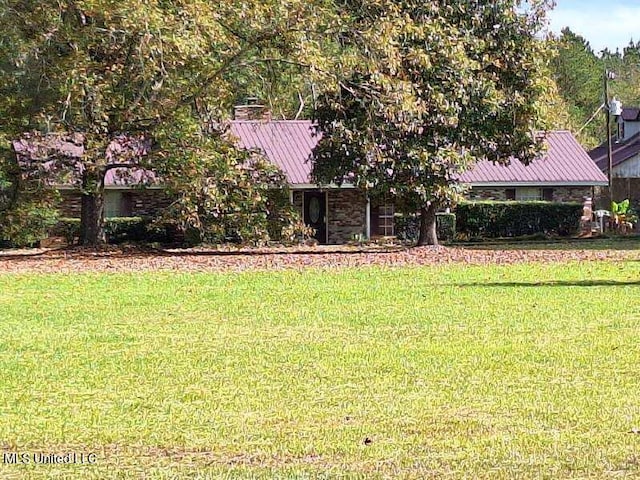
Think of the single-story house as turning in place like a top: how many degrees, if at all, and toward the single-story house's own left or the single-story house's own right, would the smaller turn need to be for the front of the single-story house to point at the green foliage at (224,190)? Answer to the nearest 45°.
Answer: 0° — it already faces it

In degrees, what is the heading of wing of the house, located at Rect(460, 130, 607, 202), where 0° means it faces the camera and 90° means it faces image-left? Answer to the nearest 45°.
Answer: approximately 0°

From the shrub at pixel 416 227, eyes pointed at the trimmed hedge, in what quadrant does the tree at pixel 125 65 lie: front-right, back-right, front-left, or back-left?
back-right

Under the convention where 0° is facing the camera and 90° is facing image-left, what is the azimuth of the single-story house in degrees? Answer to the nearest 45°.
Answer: approximately 0°

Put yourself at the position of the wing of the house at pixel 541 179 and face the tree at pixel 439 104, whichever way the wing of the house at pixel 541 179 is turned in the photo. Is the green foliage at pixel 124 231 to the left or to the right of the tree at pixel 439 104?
right
